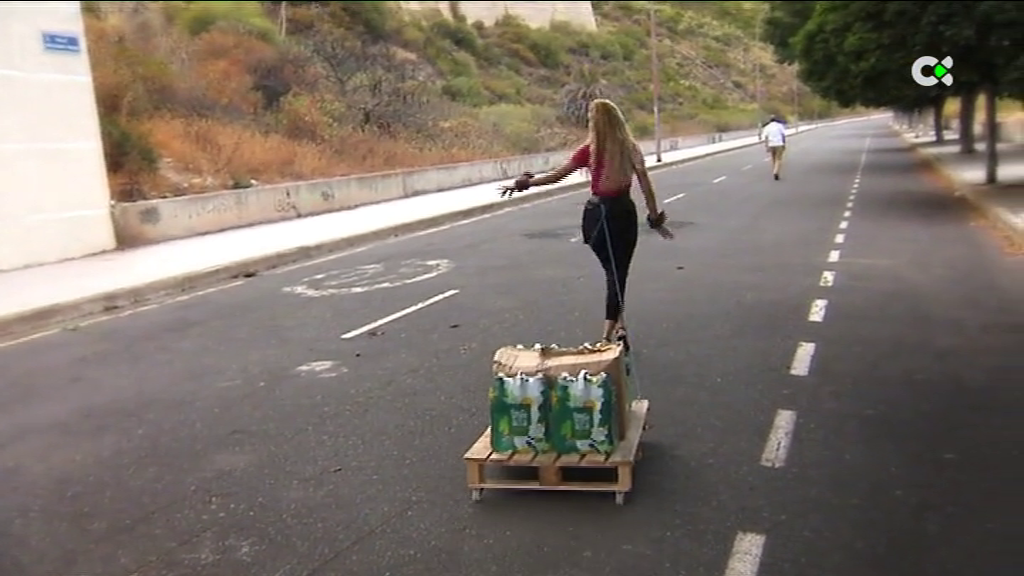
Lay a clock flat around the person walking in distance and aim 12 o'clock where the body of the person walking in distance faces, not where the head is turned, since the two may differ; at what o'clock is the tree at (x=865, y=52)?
The tree is roughly at 4 o'clock from the person walking in distance.

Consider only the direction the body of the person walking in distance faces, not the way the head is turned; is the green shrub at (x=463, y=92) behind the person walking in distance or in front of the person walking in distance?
in front

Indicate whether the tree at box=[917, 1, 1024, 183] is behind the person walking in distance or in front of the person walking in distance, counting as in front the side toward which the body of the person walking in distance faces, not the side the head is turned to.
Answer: behind

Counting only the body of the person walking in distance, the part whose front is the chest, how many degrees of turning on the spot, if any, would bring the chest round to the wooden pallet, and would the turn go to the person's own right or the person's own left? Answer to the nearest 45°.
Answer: approximately 180°

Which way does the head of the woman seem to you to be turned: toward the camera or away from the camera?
away from the camera

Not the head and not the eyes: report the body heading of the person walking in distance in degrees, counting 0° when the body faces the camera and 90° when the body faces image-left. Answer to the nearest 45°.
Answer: approximately 180°

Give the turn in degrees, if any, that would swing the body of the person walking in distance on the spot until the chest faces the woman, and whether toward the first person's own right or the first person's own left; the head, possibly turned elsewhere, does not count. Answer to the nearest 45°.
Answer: approximately 180°
